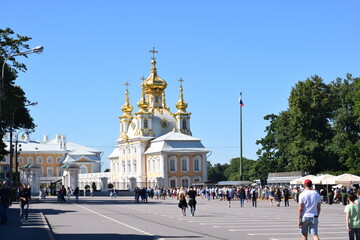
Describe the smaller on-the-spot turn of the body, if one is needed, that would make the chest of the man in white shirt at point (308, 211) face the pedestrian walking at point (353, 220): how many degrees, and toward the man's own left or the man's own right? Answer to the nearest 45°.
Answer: approximately 90° to the man's own right

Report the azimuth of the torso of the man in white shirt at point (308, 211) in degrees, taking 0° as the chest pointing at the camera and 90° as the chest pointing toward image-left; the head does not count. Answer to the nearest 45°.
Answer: approximately 180°

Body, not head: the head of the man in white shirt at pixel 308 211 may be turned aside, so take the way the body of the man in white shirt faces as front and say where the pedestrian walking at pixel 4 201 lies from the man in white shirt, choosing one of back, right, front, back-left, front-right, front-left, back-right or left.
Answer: front-left
